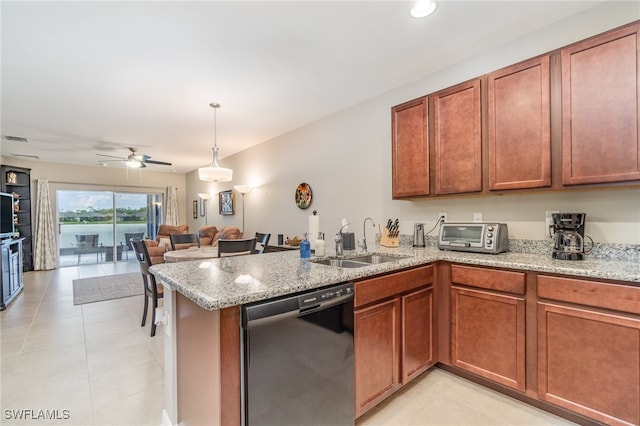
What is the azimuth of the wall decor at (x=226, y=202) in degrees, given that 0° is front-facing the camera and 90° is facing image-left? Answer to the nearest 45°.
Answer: approximately 45°

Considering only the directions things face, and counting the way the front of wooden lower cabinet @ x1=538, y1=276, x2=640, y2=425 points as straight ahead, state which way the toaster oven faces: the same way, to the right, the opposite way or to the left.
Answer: the same way

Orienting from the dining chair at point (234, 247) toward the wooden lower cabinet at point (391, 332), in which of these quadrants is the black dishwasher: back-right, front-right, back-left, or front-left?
front-right

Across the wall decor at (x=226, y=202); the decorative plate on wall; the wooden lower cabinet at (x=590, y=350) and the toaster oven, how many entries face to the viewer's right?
0

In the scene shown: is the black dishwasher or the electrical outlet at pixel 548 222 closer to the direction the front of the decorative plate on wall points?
the black dishwasher

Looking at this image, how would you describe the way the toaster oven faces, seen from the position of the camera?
facing the viewer and to the left of the viewer

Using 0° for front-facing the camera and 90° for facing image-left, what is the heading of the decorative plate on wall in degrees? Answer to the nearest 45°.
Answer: approximately 45°

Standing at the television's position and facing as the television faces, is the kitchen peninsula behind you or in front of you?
in front

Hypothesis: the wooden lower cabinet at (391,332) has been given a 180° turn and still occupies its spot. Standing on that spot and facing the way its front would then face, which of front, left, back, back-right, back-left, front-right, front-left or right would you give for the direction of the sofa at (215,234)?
front

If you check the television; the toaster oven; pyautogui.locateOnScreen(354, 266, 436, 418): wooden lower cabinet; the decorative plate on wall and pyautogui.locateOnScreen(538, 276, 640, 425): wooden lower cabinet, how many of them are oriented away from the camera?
0

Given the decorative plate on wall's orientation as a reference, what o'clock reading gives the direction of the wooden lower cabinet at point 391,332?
The wooden lower cabinet is roughly at 10 o'clock from the decorative plate on wall.

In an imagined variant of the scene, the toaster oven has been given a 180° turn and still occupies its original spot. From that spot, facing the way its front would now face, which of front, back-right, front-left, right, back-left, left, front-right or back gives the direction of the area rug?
back-left

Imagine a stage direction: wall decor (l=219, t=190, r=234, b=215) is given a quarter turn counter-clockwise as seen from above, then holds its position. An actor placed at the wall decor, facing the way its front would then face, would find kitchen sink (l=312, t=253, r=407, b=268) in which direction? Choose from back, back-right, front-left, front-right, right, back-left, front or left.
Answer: front-right

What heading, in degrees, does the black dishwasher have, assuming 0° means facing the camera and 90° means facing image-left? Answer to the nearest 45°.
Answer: approximately 315°

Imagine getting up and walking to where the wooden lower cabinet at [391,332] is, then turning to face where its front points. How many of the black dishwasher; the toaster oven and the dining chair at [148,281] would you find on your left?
1

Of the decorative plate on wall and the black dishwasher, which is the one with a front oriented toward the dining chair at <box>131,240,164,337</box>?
the decorative plate on wall

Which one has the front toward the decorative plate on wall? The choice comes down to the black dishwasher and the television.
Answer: the television

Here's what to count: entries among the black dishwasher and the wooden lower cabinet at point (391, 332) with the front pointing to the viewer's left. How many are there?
0

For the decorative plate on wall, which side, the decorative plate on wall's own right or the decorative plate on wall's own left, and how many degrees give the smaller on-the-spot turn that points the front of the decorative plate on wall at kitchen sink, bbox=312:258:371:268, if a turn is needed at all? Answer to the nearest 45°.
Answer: approximately 45° to the decorative plate on wall's own left

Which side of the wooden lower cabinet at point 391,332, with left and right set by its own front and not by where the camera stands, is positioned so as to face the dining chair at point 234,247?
back
